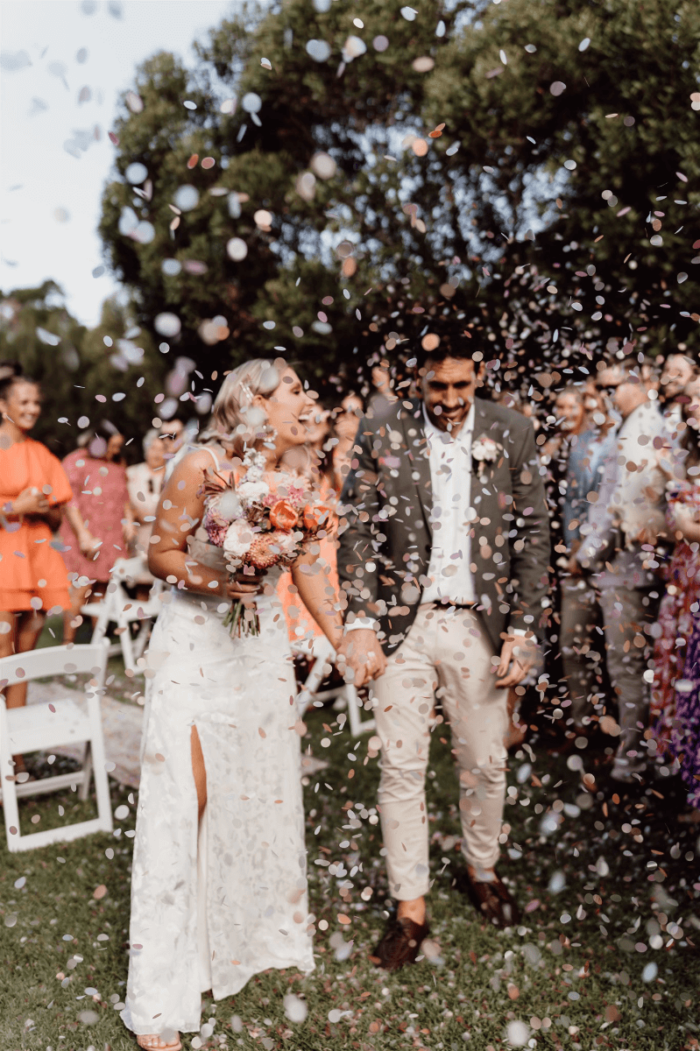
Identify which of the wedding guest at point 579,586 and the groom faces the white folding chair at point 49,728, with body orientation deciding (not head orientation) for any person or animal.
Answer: the wedding guest

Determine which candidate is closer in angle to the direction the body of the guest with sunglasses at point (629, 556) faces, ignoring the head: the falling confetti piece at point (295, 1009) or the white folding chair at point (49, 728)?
the white folding chair

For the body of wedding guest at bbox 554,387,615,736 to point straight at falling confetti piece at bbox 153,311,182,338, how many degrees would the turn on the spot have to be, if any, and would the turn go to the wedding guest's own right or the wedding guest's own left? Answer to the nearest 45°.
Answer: approximately 90° to the wedding guest's own right

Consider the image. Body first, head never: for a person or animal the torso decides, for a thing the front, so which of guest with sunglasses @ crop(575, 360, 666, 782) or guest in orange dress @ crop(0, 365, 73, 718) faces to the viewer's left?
the guest with sunglasses

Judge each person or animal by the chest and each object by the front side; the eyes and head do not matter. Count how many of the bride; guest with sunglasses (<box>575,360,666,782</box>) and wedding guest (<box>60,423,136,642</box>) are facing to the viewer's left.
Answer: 1

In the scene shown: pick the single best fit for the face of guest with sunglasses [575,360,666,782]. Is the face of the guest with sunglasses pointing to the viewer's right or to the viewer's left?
to the viewer's left
